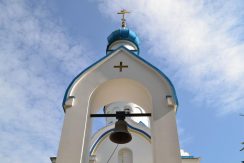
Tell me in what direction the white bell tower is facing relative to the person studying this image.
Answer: facing the viewer
